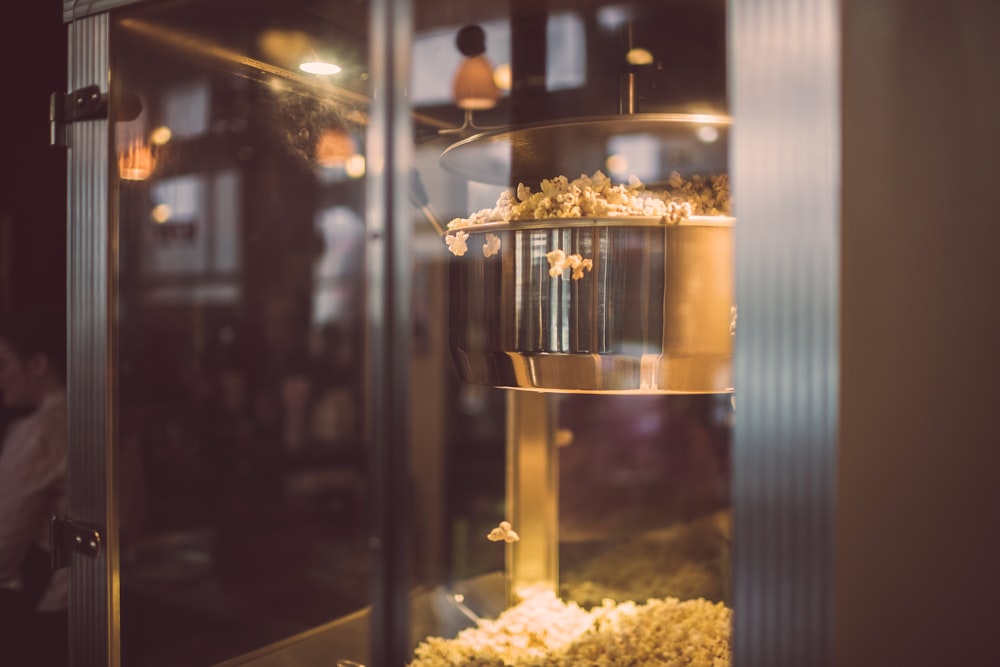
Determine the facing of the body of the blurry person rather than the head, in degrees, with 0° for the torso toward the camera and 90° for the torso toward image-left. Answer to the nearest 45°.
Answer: approximately 90°

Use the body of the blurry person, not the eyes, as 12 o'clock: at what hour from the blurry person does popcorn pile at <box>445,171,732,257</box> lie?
The popcorn pile is roughly at 8 o'clock from the blurry person.

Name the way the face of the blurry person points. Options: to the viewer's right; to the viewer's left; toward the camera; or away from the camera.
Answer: to the viewer's left

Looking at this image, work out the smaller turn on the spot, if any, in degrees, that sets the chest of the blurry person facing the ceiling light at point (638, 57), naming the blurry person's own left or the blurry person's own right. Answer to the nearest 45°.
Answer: approximately 135° to the blurry person's own right

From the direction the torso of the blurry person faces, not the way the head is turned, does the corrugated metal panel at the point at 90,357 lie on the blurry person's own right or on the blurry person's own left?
on the blurry person's own left

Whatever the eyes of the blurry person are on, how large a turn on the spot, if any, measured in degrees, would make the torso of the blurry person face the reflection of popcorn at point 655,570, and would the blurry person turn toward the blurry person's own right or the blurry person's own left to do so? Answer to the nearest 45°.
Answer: approximately 135° to the blurry person's own left
